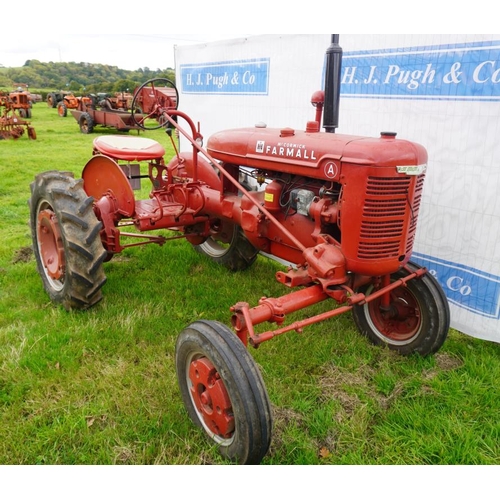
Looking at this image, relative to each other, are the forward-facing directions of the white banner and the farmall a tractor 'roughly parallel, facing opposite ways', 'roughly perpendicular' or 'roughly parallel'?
roughly perpendicular

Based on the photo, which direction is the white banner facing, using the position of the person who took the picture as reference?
facing the viewer and to the left of the viewer

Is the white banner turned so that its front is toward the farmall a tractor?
yes

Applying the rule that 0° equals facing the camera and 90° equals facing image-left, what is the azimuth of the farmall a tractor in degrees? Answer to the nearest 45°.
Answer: approximately 315°

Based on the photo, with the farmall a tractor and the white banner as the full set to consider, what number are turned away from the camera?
0
